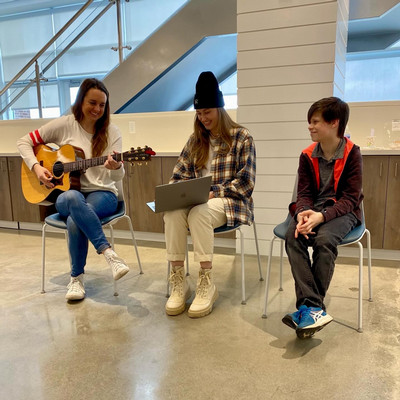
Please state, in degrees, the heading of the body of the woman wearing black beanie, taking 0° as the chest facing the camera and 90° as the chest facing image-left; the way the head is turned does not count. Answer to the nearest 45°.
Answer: approximately 45°

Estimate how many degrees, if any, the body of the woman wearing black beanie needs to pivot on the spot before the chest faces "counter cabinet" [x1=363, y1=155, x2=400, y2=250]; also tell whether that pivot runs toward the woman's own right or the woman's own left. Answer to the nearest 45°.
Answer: approximately 180°

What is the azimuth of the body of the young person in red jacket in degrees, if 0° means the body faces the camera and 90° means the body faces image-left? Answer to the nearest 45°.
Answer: approximately 45°

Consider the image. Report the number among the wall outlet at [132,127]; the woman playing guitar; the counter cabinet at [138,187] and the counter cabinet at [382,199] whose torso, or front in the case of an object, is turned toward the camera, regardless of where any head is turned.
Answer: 4

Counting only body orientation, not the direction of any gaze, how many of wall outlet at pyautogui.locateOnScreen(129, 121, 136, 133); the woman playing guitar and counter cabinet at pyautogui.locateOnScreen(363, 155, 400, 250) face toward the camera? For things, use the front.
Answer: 3

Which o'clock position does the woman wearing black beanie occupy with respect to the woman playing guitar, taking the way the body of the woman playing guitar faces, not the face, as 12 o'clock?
The woman wearing black beanie is roughly at 10 o'clock from the woman playing guitar.

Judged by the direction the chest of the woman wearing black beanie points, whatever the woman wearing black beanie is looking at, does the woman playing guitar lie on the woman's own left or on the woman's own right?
on the woman's own right

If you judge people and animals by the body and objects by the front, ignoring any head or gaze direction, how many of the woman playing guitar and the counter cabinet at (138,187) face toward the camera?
2

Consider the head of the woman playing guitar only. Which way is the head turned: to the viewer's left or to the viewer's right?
to the viewer's right

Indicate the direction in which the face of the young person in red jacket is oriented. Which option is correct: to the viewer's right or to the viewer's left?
to the viewer's left

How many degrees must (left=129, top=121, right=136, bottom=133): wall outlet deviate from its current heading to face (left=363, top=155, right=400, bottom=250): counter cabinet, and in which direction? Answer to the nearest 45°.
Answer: approximately 45° to its left

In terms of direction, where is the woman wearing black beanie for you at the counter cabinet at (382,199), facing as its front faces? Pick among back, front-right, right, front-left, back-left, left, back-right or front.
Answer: front-right

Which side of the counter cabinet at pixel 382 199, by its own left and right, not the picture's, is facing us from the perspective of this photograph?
front

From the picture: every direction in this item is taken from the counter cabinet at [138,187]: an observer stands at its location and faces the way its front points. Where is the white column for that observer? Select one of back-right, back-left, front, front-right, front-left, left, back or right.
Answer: front-left

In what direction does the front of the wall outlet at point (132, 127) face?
toward the camera
